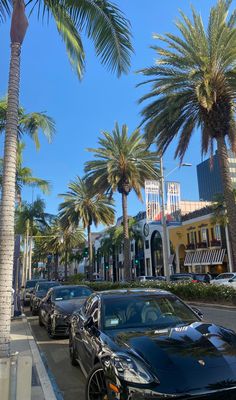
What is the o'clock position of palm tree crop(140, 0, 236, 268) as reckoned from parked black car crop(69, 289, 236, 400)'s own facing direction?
The palm tree is roughly at 8 o'clock from the parked black car.

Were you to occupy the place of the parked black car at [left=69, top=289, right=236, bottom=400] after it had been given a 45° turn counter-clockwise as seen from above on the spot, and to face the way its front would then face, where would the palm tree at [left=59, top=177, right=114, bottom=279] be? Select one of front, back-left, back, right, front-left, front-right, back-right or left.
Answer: left

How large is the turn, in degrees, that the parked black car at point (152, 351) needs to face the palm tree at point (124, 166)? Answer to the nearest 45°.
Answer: approximately 135° to its left

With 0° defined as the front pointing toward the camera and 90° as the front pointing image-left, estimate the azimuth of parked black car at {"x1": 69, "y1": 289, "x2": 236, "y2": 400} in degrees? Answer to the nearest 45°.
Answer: approximately 315°

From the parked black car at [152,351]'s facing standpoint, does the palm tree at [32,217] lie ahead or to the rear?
to the rear

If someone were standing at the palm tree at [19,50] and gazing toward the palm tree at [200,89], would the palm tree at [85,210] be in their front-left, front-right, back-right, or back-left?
front-left
